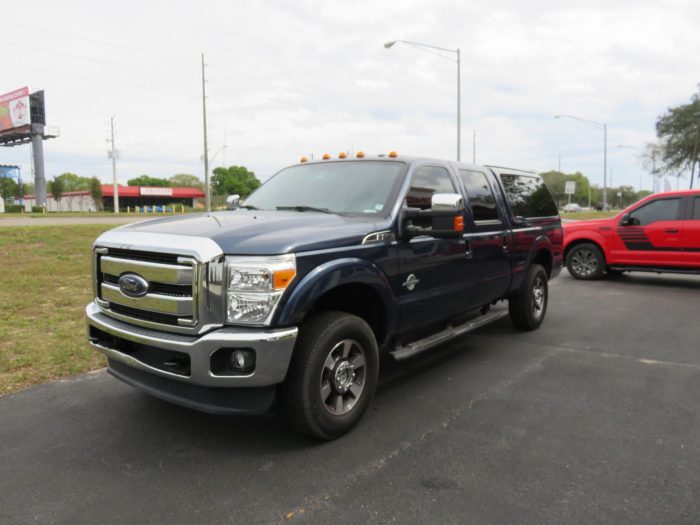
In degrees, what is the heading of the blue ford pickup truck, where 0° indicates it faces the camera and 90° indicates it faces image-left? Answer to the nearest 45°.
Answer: approximately 45°

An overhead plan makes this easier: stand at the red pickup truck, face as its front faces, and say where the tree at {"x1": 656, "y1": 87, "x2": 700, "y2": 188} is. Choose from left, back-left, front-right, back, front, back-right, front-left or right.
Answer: right

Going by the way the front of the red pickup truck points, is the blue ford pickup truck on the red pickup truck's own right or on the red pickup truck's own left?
on the red pickup truck's own left

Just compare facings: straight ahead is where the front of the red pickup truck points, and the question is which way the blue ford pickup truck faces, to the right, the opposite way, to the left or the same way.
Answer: to the left

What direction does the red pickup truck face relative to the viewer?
to the viewer's left

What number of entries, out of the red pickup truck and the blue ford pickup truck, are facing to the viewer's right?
0

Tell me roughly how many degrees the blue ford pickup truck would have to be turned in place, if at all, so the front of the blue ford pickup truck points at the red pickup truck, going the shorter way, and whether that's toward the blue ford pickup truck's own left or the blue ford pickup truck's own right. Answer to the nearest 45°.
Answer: approximately 180°
